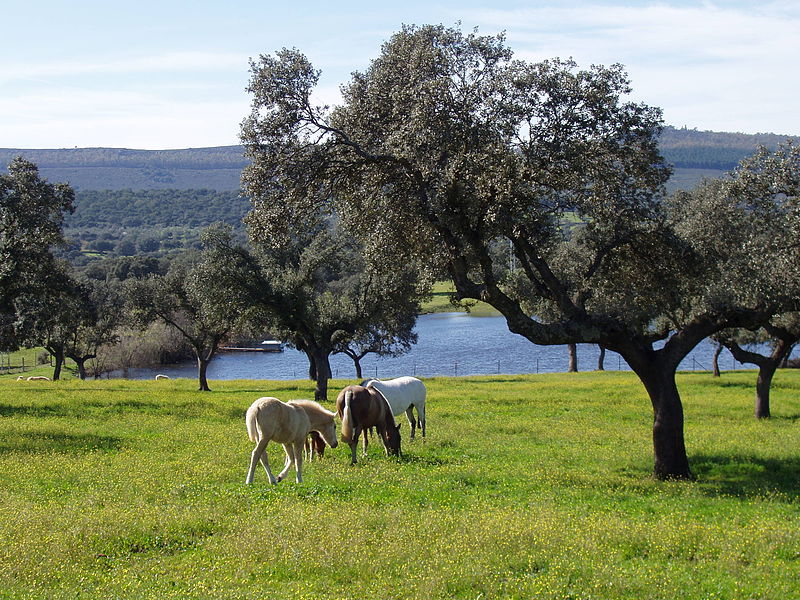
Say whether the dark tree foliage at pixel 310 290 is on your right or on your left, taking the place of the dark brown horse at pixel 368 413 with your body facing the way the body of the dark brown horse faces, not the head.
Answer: on your left

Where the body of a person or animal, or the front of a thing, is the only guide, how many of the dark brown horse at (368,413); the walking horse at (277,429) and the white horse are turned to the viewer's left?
1

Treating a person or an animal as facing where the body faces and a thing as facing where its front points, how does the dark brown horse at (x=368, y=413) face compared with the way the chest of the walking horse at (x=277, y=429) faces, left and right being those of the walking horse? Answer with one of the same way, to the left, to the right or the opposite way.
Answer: the same way

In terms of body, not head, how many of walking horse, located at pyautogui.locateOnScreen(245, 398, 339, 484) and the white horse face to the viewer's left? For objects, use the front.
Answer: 1

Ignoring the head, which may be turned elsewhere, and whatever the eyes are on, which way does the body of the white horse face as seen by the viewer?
to the viewer's left

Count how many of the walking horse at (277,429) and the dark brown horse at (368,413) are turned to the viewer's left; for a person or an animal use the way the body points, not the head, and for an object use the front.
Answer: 0

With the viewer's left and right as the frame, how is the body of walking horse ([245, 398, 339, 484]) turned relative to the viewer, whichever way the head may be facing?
facing away from the viewer and to the right of the viewer

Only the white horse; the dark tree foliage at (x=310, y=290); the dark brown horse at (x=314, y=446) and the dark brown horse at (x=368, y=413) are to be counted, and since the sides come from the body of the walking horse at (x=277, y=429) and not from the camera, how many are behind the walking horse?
0

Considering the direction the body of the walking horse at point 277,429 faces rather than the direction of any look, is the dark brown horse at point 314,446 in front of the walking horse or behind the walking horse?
in front

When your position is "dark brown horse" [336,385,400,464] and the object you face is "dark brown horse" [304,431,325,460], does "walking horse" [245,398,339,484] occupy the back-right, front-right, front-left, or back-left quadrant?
front-left

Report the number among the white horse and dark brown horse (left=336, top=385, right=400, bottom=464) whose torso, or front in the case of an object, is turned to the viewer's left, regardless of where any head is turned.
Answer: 1
